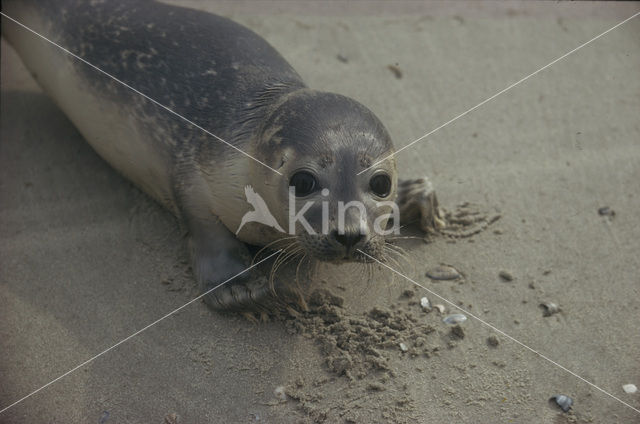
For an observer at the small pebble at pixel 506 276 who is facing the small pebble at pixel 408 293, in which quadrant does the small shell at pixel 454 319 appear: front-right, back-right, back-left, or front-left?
front-left

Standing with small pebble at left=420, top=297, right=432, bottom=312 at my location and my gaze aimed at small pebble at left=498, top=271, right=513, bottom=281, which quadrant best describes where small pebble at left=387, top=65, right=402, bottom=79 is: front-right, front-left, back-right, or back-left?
front-left

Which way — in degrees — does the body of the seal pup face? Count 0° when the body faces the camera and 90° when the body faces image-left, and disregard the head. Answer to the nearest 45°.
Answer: approximately 315°

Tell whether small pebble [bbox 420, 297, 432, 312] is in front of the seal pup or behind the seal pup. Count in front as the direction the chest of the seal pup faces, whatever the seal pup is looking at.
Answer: in front

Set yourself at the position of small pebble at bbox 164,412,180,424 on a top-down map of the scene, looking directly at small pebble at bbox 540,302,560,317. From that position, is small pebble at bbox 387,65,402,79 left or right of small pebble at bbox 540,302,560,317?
left

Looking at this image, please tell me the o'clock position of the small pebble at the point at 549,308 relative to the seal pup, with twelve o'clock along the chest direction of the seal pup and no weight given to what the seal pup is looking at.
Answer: The small pebble is roughly at 11 o'clock from the seal pup.

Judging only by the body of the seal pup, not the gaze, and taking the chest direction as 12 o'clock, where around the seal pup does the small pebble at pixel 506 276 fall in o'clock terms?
The small pebble is roughly at 11 o'clock from the seal pup.

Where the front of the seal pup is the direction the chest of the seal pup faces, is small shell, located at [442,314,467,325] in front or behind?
in front

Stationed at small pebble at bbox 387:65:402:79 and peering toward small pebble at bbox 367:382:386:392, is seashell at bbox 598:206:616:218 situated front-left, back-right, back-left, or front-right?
front-left

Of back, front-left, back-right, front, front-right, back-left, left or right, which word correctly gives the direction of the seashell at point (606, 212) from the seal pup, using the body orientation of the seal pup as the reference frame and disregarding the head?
front-left

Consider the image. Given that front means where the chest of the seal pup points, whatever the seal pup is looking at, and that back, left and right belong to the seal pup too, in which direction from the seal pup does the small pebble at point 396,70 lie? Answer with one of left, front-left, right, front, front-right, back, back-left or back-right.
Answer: left

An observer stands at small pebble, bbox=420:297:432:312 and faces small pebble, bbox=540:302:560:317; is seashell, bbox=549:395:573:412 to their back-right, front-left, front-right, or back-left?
front-right

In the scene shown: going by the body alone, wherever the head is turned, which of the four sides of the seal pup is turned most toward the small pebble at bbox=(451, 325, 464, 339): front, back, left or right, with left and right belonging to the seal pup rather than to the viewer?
front

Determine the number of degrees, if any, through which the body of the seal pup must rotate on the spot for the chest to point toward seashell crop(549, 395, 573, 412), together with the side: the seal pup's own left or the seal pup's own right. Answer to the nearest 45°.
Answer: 0° — it already faces it
